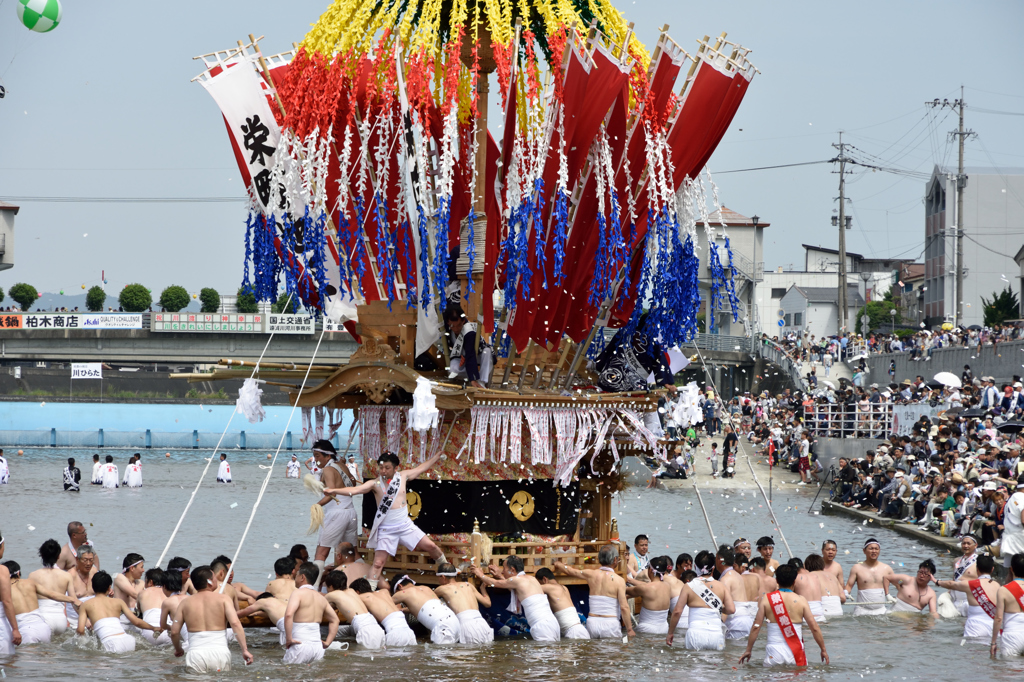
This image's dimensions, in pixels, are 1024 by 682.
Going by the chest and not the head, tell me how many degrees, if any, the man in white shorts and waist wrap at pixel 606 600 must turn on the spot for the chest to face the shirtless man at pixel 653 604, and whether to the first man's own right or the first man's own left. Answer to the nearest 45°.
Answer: approximately 45° to the first man's own right

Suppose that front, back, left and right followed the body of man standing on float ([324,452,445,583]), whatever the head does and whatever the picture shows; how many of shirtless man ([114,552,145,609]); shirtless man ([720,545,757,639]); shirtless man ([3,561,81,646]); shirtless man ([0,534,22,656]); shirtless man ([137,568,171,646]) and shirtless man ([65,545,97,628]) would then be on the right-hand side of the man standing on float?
5

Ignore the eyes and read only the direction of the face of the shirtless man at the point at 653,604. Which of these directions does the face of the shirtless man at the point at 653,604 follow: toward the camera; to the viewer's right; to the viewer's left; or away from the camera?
away from the camera

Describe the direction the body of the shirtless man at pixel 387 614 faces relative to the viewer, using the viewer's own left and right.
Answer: facing away from the viewer and to the left of the viewer

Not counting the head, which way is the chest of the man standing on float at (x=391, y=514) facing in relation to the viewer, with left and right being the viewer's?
facing the viewer

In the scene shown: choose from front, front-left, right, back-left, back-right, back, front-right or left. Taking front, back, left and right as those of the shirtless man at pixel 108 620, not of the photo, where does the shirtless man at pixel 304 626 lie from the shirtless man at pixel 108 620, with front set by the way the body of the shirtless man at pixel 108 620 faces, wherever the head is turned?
back-right

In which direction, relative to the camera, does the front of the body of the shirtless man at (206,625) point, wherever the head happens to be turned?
away from the camera

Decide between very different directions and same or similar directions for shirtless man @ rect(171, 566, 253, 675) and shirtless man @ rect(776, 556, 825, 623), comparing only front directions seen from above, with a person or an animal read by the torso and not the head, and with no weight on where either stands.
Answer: same or similar directions

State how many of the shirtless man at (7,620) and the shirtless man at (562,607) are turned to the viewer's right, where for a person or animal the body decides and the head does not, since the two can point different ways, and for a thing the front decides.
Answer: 1

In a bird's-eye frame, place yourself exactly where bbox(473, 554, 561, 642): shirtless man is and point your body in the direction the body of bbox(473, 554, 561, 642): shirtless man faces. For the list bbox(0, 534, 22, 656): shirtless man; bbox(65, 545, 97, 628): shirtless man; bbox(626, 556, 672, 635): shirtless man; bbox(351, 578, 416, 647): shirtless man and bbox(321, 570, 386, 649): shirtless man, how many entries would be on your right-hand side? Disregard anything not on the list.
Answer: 1

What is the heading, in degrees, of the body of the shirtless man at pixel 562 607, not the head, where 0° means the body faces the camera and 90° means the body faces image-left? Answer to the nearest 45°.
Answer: approximately 135°

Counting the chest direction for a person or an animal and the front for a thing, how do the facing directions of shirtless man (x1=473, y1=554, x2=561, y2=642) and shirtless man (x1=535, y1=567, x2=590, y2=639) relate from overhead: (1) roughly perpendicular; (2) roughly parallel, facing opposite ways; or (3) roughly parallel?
roughly parallel

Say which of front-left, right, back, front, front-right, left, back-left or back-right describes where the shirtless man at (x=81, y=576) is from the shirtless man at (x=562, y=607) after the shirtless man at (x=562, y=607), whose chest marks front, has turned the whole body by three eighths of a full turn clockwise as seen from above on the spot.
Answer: back

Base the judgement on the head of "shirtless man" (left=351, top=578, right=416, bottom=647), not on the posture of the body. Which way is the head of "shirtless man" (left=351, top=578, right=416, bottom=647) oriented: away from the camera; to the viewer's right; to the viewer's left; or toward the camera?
away from the camera
